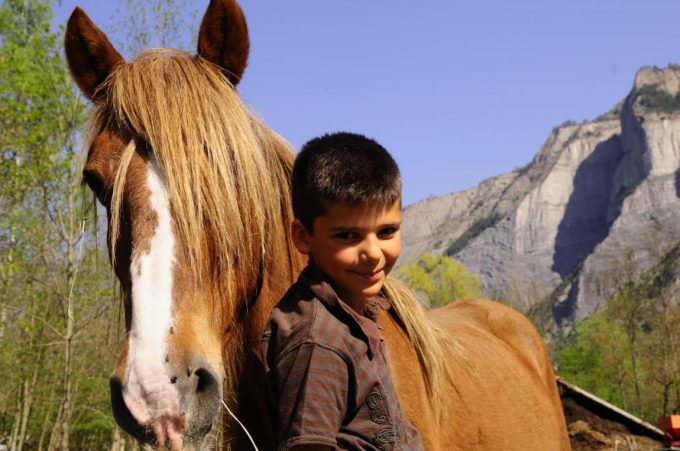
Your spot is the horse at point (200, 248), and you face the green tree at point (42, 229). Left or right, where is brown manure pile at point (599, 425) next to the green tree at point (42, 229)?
right

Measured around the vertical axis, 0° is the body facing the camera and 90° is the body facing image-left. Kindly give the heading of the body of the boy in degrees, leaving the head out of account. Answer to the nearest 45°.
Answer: approximately 315°

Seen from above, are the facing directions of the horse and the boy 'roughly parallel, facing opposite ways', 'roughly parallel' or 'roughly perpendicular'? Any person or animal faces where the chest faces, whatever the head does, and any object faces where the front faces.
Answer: roughly perpendicular

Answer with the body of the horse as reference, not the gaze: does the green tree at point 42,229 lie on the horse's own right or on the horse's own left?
on the horse's own right

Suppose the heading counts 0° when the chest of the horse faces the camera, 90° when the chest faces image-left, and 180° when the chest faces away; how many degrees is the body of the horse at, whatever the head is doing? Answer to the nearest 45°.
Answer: approximately 45°

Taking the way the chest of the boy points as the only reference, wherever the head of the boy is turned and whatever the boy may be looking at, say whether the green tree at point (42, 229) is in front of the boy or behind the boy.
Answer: behind
